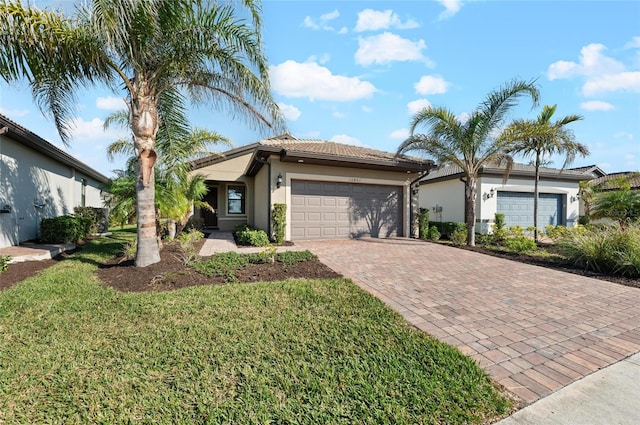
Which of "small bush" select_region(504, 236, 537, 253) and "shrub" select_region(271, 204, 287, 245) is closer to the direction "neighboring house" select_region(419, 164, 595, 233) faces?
the small bush

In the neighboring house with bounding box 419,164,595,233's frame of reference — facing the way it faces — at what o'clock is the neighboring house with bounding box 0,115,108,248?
the neighboring house with bounding box 0,115,108,248 is roughly at 3 o'clock from the neighboring house with bounding box 419,164,595,233.

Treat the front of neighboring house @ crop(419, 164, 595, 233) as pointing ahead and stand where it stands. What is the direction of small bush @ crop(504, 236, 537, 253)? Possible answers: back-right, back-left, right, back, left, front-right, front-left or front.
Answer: front-right

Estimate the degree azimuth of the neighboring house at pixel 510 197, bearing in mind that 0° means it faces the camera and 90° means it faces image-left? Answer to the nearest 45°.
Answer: approximately 315°

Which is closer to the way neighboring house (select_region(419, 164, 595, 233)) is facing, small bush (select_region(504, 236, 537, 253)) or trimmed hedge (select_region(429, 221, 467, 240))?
the small bush

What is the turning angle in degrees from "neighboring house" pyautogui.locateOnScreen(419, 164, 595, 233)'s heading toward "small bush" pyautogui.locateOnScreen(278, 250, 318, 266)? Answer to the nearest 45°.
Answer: approximately 45° to its right

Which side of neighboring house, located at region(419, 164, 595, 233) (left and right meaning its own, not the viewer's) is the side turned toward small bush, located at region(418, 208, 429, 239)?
right

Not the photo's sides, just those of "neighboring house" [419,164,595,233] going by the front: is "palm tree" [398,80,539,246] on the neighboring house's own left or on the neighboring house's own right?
on the neighboring house's own right

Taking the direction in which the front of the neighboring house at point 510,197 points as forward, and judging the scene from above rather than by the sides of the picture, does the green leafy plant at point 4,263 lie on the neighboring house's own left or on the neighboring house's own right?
on the neighboring house's own right

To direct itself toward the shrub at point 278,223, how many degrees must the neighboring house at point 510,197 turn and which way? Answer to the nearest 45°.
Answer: approximately 90° to its right

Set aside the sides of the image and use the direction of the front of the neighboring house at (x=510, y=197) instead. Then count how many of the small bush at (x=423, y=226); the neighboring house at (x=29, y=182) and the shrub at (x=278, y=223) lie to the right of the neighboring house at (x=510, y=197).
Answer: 3

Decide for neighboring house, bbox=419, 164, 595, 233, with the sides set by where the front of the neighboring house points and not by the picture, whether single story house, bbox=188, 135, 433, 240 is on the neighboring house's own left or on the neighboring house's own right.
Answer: on the neighboring house's own right
